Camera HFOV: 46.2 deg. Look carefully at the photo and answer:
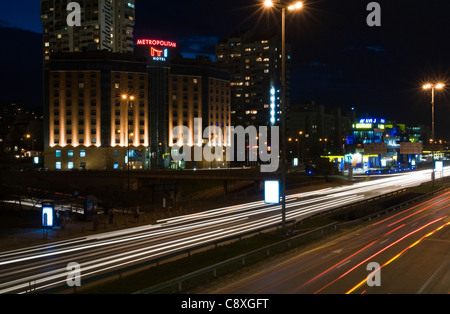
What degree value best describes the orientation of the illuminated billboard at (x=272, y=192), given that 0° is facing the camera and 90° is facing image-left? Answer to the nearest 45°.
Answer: approximately 0°

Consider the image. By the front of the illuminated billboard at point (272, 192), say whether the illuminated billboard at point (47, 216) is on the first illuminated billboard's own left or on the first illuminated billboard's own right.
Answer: on the first illuminated billboard's own right
